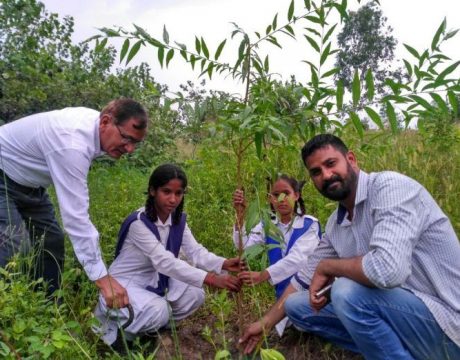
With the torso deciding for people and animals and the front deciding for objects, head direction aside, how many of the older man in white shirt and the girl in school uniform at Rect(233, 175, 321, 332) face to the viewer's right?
1

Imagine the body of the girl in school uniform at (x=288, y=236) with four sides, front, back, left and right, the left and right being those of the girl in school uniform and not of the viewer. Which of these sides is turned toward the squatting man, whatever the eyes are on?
left

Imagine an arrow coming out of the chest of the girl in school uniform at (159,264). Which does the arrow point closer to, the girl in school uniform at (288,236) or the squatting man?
the squatting man

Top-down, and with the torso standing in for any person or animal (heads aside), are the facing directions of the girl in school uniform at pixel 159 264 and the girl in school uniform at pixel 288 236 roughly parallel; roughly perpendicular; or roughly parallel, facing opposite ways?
roughly perpendicular

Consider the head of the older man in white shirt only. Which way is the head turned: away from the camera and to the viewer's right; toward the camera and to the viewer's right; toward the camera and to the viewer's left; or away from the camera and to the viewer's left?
toward the camera and to the viewer's right

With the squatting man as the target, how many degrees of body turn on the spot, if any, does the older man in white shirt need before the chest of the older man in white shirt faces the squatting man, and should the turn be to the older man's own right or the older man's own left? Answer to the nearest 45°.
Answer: approximately 45° to the older man's own right

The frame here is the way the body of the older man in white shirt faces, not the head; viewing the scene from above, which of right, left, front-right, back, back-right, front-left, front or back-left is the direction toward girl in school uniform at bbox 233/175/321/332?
front

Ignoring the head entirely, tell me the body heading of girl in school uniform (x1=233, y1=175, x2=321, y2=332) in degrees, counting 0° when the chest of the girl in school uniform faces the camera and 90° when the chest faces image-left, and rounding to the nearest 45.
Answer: approximately 45°

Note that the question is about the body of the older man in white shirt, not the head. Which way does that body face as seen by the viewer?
to the viewer's right

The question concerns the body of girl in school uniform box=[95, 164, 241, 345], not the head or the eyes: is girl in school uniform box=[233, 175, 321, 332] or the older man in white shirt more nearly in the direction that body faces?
the girl in school uniform

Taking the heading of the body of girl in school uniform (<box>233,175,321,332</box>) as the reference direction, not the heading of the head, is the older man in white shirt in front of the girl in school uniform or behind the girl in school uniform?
in front
